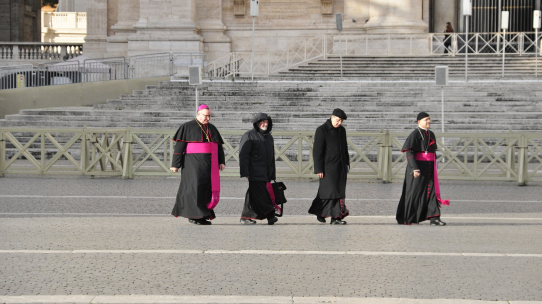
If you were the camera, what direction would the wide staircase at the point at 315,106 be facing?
facing the viewer

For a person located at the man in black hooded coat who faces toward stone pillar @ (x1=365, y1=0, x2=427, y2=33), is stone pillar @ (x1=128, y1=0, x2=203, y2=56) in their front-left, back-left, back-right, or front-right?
front-left

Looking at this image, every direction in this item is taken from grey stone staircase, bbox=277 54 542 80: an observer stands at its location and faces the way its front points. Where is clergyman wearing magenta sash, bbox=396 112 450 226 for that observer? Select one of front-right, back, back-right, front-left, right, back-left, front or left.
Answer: front

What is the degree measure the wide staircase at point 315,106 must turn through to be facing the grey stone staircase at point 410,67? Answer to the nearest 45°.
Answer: approximately 135° to its left

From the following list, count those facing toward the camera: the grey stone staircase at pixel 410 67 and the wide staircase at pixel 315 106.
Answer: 2

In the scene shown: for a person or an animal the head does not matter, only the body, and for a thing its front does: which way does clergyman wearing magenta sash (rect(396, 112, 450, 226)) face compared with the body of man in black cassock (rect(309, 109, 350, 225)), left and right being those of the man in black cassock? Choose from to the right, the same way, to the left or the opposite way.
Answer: the same way

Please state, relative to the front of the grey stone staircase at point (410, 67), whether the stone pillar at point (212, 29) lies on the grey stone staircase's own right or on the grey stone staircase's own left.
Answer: on the grey stone staircase's own right

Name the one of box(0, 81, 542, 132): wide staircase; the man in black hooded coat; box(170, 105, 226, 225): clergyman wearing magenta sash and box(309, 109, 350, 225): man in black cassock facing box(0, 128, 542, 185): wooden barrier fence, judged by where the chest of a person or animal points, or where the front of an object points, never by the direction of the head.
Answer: the wide staircase

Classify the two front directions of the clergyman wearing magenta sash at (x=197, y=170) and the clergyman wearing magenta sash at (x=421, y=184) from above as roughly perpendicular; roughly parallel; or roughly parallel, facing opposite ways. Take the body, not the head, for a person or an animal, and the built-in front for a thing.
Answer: roughly parallel
